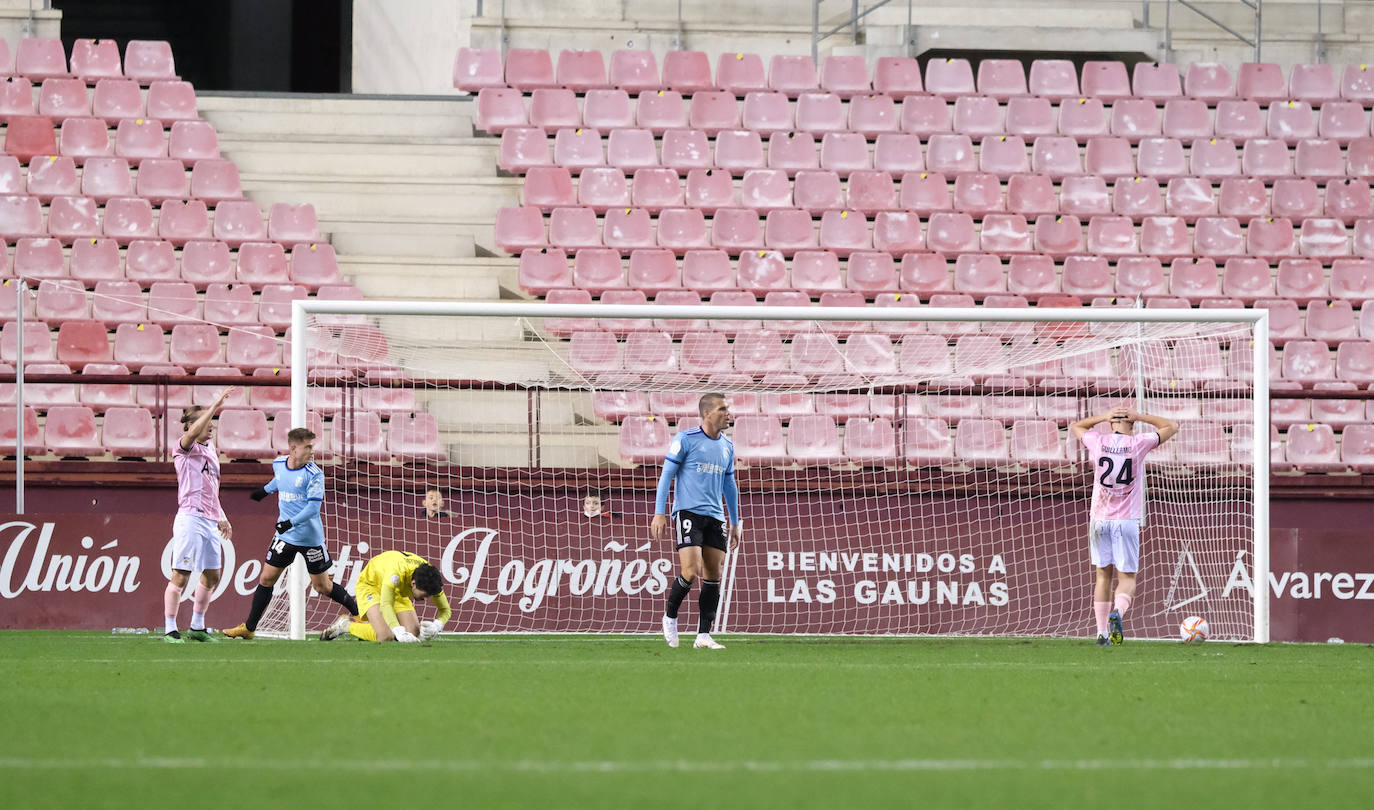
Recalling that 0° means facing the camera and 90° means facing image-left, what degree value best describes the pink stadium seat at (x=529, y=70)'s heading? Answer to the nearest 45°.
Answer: approximately 0°

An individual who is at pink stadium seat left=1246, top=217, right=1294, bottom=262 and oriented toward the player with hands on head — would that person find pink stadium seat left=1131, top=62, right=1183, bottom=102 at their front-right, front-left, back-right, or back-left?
back-right

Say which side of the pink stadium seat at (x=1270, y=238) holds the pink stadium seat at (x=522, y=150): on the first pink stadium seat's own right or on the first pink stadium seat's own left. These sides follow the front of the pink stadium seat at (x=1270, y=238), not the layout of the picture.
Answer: on the first pink stadium seat's own right

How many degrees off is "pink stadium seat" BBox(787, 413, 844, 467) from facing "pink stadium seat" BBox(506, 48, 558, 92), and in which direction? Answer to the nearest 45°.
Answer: approximately 135° to its right

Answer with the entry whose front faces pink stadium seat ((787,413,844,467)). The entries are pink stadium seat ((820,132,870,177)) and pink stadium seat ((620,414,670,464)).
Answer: pink stadium seat ((820,132,870,177))

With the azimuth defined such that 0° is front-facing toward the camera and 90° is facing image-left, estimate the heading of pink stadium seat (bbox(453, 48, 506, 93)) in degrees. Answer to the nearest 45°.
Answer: approximately 0°

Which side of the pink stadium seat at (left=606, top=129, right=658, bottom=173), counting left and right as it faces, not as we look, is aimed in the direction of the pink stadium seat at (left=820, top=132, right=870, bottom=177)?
left

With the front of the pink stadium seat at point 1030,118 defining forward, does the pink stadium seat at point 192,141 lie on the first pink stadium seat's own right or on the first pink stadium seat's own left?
on the first pink stadium seat's own right
